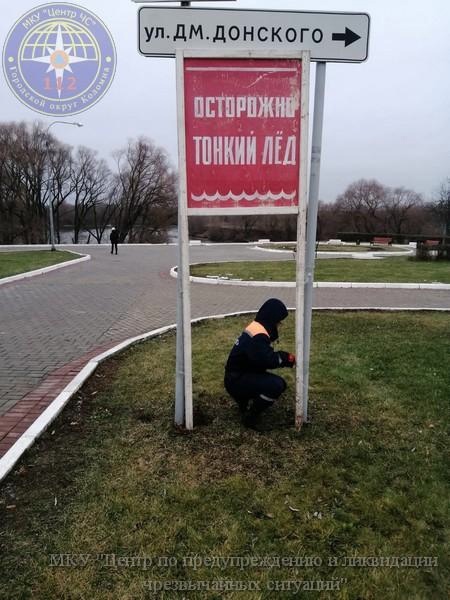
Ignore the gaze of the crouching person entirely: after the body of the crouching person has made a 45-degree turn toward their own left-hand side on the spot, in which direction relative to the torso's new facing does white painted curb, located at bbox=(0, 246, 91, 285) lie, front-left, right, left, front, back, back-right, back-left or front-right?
left

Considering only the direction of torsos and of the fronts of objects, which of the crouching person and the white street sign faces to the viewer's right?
the crouching person

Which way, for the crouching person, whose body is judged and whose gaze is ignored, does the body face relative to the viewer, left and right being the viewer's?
facing to the right of the viewer

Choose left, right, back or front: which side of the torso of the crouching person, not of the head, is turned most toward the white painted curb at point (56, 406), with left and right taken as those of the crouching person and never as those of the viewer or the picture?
back

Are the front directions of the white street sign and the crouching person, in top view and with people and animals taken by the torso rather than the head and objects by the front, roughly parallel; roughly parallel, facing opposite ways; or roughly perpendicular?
roughly perpendicular

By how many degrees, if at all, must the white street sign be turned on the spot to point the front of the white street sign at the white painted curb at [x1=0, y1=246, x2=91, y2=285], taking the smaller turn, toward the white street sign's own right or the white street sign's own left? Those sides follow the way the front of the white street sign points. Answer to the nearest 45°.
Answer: approximately 135° to the white street sign's own right

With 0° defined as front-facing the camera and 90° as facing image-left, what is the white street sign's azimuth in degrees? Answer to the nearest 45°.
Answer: approximately 0°

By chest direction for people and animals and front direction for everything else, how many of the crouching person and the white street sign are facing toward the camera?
1
